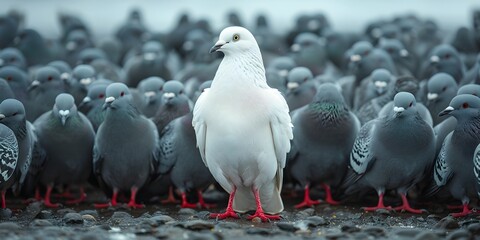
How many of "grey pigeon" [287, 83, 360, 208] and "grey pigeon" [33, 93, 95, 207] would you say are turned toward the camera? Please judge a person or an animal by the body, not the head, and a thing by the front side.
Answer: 2

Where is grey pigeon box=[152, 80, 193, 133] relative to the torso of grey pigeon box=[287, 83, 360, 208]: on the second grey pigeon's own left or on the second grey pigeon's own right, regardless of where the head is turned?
on the second grey pigeon's own right

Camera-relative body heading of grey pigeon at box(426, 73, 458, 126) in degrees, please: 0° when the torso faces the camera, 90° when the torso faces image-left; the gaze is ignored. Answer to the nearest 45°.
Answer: approximately 45°

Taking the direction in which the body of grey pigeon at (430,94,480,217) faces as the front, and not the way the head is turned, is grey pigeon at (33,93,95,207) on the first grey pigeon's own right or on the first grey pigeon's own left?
on the first grey pigeon's own right

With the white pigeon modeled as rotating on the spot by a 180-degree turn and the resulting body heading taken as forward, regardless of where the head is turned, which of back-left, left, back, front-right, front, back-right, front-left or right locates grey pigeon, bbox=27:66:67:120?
left

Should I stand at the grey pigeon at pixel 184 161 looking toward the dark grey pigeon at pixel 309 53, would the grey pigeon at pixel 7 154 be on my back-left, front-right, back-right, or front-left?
back-left

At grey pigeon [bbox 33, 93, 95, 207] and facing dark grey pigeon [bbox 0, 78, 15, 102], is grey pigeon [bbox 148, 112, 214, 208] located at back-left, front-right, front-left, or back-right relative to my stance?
back-right

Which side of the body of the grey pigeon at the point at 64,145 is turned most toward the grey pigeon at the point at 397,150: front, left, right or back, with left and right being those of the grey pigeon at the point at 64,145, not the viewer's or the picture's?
left
